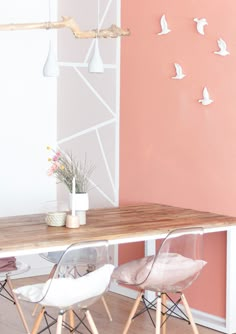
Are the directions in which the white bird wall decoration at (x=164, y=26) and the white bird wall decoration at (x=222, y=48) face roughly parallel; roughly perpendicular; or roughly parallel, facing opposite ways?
roughly parallel

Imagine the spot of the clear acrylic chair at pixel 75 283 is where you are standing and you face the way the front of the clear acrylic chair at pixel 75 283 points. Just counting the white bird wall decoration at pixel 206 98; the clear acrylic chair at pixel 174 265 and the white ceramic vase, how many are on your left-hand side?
0

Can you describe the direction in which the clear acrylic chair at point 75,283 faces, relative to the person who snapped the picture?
facing away from the viewer and to the left of the viewer

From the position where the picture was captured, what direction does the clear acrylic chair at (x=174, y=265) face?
facing away from the viewer and to the left of the viewer

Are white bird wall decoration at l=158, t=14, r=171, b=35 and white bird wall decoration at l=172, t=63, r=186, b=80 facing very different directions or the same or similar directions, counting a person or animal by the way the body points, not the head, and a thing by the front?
same or similar directions
